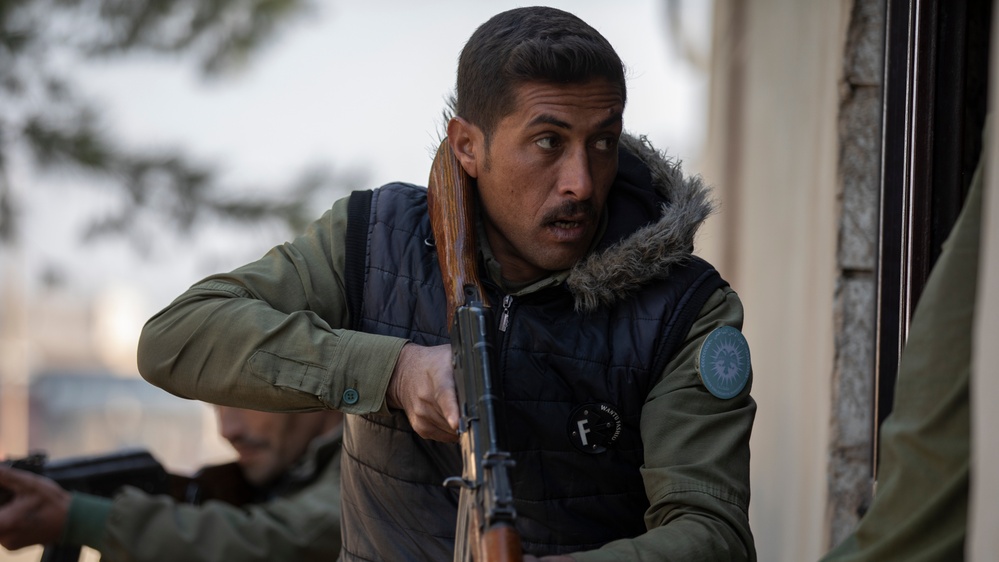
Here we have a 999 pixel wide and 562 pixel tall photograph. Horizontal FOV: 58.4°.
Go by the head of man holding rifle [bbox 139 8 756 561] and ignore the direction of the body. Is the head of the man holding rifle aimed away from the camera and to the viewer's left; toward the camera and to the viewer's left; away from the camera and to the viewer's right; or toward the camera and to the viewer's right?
toward the camera and to the viewer's right

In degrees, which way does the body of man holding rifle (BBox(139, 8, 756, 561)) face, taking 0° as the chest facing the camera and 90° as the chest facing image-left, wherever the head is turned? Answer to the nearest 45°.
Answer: approximately 0°
